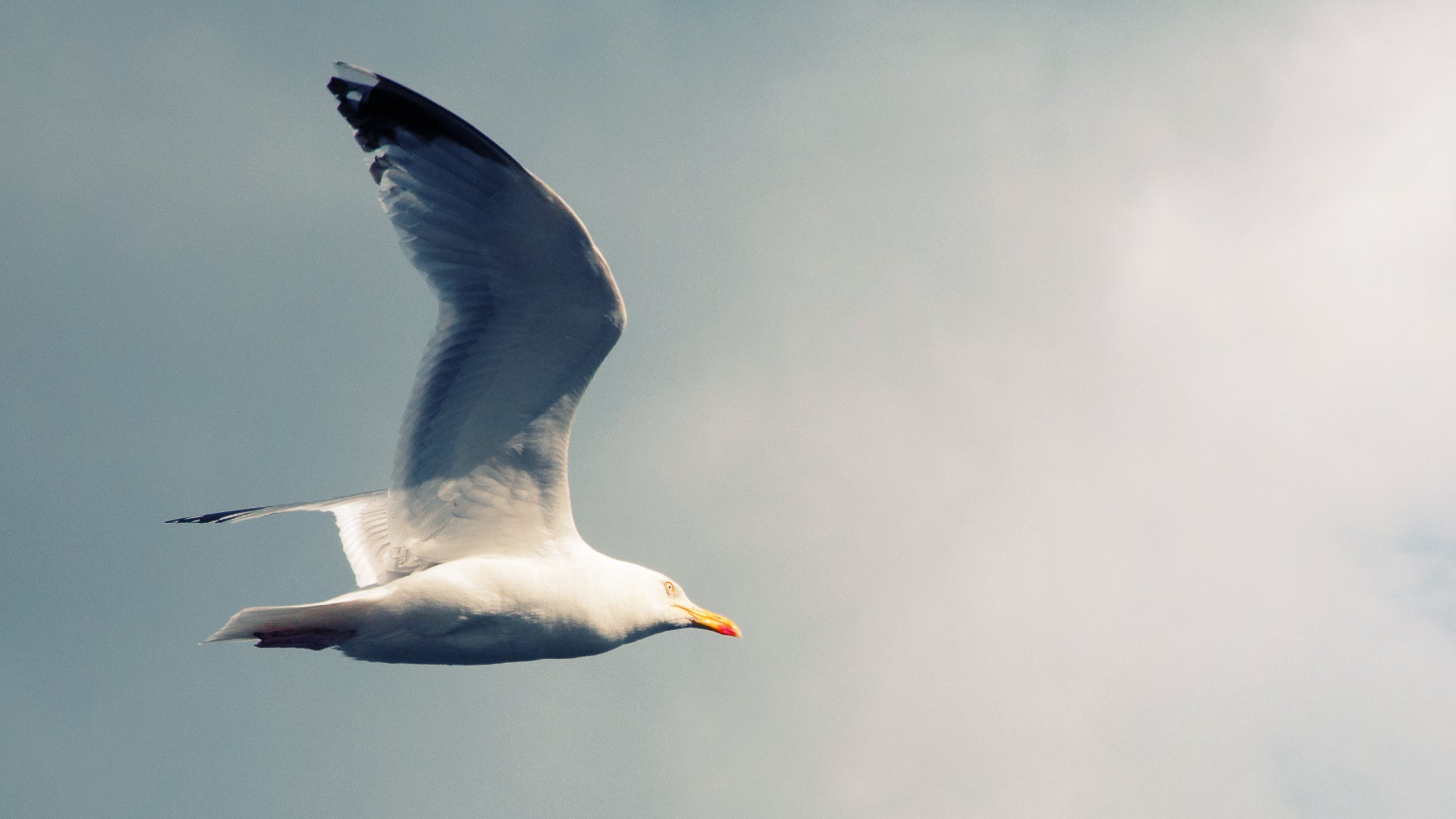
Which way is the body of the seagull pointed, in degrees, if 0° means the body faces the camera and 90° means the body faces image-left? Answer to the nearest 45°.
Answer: approximately 270°
